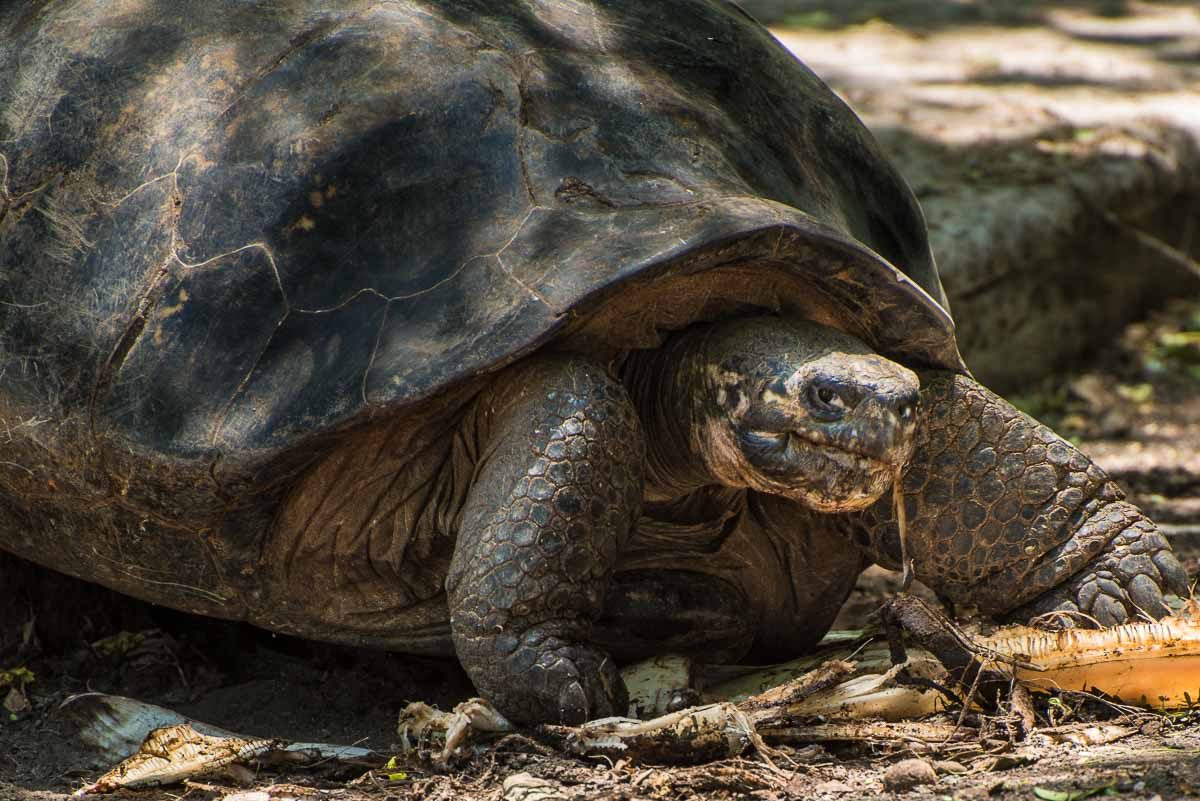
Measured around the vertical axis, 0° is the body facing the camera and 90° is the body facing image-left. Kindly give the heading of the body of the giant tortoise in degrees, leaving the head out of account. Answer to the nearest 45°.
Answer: approximately 315°

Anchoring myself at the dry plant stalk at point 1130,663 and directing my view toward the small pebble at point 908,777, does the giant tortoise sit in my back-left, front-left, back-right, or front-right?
front-right

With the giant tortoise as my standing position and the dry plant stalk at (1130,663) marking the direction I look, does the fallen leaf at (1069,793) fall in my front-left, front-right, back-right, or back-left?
front-right

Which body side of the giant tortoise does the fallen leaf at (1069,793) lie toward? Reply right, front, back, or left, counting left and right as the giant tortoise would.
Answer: front

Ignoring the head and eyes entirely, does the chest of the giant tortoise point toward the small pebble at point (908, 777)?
yes

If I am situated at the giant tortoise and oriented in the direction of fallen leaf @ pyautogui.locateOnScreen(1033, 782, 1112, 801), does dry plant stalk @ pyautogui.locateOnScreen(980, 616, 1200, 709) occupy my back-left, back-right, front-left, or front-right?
front-left
